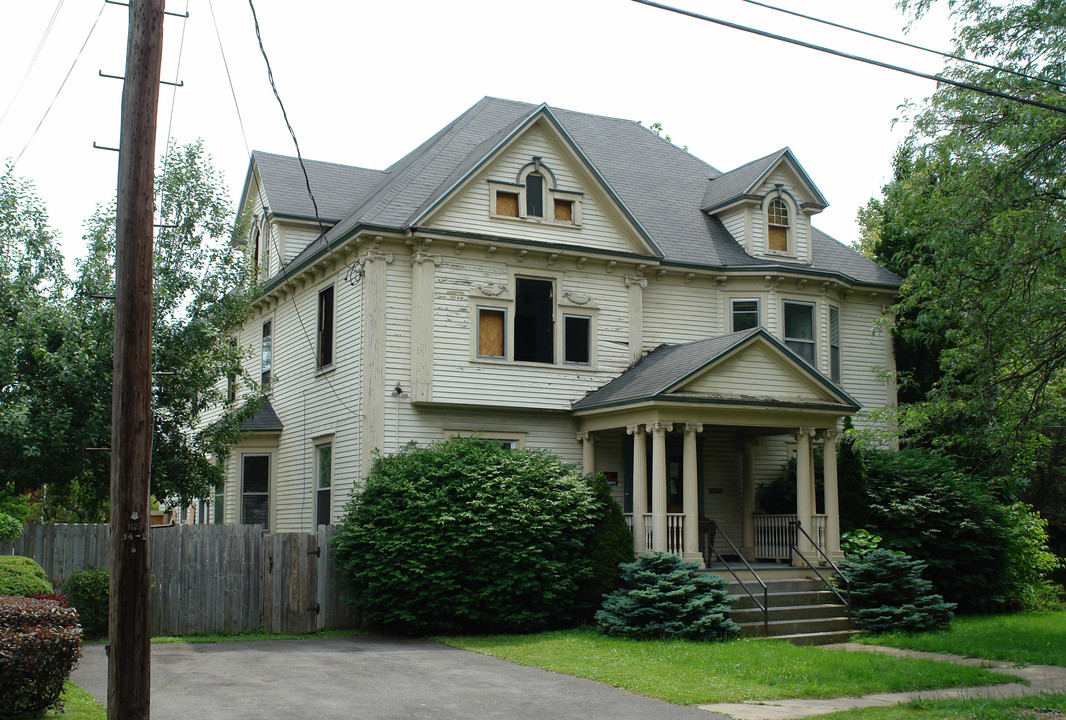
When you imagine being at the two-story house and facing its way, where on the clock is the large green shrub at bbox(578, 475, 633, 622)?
The large green shrub is roughly at 1 o'clock from the two-story house.

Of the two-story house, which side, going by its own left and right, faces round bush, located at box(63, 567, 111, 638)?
right

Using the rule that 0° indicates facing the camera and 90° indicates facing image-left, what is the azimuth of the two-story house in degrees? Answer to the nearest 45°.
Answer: approximately 315°

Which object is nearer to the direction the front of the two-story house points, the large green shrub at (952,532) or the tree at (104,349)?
the large green shrub

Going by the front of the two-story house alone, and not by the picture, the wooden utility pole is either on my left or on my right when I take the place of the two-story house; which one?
on my right

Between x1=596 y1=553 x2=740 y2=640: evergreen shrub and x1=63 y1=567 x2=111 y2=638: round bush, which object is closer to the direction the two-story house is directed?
the evergreen shrub
